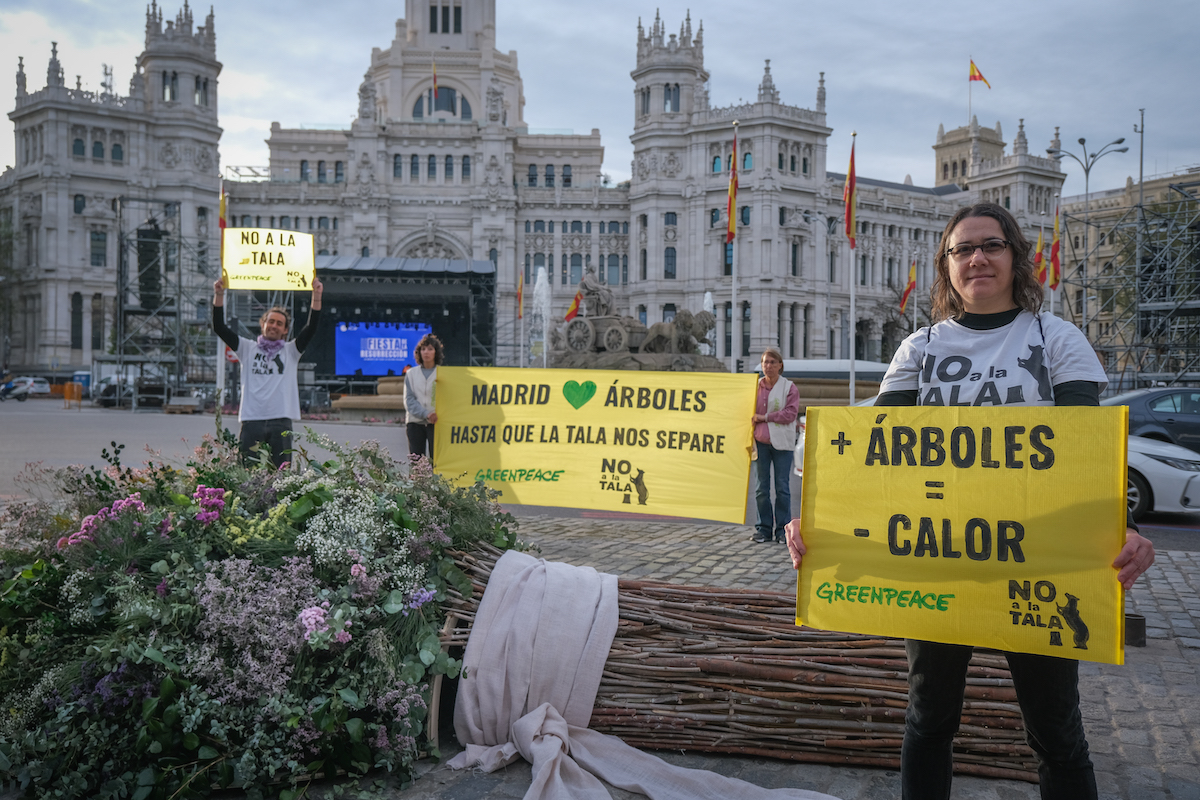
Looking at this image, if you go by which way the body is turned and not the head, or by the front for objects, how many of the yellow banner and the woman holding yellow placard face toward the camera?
2

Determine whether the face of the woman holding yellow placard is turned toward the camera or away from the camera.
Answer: toward the camera

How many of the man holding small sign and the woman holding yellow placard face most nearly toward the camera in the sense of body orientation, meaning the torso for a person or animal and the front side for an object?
2

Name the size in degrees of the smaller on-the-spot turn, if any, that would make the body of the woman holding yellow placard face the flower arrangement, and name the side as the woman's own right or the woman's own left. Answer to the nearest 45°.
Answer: approximately 90° to the woman's own right

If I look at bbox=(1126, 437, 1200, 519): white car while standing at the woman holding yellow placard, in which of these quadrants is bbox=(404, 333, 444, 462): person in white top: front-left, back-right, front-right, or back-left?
front-left

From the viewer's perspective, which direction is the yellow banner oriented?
toward the camera

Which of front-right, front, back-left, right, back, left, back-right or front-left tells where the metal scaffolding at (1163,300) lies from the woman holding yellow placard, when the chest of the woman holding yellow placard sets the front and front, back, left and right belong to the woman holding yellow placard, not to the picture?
back

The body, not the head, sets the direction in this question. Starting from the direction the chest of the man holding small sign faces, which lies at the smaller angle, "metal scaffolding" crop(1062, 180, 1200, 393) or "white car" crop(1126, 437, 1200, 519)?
the white car

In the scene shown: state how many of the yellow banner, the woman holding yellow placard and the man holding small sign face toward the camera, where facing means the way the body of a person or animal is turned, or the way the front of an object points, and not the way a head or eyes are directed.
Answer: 3

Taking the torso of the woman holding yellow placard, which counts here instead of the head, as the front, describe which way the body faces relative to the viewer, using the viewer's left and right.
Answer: facing the viewer

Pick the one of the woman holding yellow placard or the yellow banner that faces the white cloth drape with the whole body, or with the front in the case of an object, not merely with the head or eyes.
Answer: the yellow banner

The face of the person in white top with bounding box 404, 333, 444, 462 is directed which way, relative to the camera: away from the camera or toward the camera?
toward the camera
